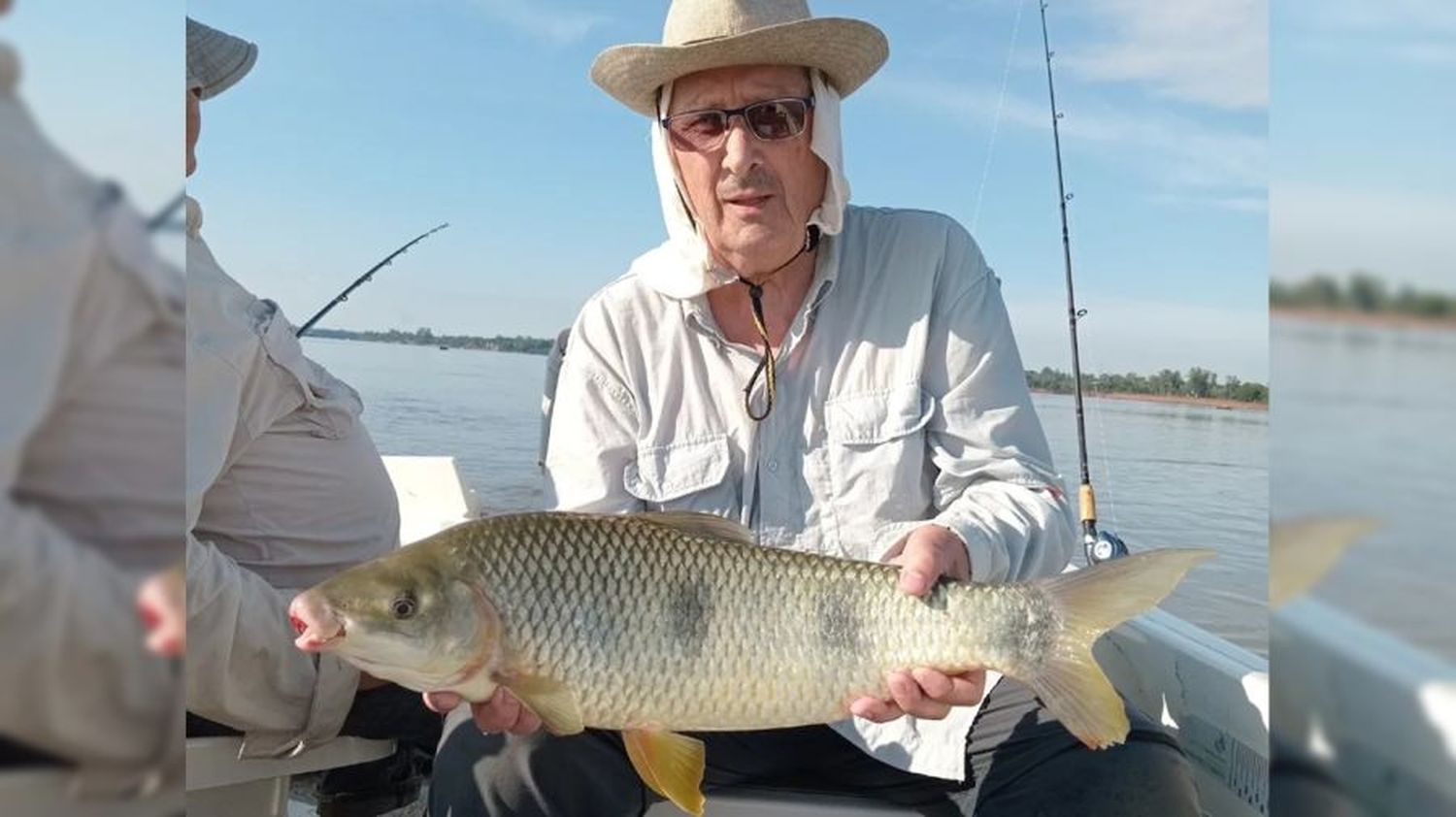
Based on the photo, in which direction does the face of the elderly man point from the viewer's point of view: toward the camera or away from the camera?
toward the camera

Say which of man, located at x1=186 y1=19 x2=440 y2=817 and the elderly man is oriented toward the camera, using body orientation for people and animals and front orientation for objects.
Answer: the elderly man

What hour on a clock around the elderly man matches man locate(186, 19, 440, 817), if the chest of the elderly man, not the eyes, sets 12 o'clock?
The man is roughly at 2 o'clock from the elderly man.

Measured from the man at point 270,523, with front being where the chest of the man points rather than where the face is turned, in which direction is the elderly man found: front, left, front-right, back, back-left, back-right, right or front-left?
front

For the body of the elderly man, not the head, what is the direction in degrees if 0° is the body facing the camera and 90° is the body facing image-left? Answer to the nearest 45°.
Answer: approximately 0°
